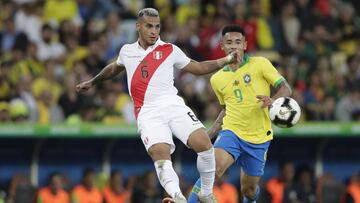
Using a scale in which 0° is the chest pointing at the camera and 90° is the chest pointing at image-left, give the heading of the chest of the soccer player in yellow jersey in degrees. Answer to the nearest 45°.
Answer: approximately 0°

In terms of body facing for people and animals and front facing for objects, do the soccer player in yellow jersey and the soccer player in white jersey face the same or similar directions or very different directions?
same or similar directions

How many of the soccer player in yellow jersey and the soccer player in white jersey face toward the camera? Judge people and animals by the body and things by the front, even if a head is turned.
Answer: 2

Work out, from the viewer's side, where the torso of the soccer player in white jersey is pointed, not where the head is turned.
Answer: toward the camera

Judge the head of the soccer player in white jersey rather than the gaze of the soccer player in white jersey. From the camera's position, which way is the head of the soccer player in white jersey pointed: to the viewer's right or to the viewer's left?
to the viewer's right

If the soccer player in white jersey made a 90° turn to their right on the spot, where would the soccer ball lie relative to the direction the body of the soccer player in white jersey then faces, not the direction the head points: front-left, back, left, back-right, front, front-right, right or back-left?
back

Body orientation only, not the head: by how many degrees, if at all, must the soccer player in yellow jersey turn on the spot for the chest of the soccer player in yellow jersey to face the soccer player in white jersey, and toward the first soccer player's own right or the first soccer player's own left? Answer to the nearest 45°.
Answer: approximately 45° to the first soccer player's own right
